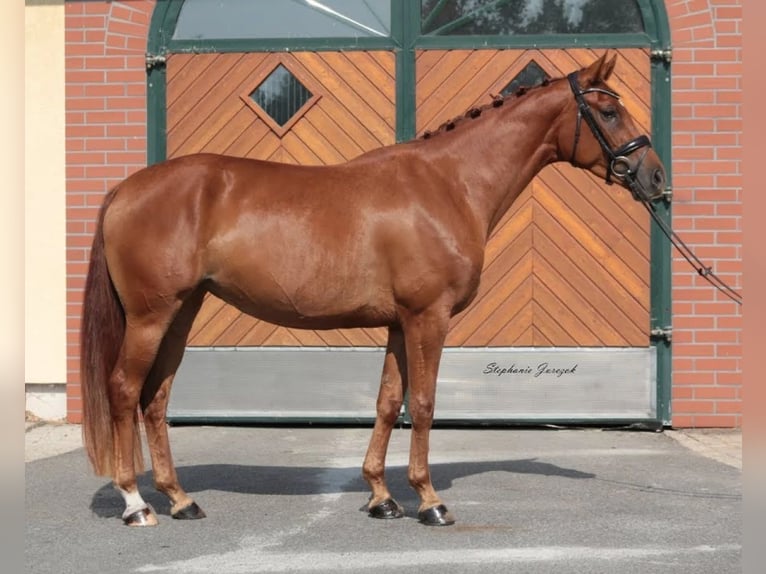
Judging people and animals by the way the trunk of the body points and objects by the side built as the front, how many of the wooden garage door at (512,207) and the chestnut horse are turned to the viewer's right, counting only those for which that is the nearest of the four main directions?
1

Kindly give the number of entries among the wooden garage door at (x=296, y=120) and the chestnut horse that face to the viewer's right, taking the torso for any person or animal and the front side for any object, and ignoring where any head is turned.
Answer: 1

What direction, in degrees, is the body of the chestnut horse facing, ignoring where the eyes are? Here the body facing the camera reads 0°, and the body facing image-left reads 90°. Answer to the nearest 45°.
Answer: approximately 270°

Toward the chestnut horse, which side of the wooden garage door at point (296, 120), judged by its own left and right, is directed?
front

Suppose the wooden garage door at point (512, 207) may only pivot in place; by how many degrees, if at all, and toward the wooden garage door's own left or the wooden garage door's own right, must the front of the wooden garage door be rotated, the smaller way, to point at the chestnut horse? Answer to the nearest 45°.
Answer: approximately 45° to the wooden garage door's own right

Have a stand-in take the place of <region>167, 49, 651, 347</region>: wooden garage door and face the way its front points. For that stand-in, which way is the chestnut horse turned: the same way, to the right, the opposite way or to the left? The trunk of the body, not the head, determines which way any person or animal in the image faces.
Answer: to the left

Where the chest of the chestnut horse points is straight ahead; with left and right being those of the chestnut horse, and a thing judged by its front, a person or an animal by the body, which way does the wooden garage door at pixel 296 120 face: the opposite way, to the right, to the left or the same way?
to the right

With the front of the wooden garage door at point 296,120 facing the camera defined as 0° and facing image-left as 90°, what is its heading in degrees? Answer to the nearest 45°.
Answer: approximately 0°
